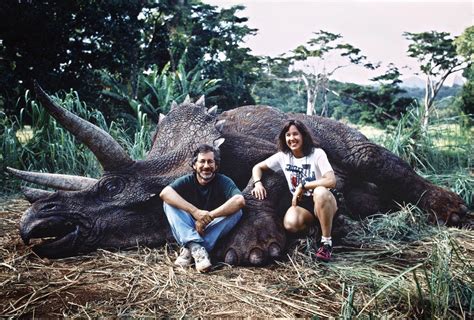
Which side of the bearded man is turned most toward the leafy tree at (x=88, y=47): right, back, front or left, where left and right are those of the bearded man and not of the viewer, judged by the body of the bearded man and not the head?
back

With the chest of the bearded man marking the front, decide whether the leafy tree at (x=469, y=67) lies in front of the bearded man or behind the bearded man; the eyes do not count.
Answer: behind

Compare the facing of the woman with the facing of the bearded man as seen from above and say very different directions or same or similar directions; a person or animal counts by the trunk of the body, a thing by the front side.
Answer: same or similar directions

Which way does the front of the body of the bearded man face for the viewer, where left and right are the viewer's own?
facing the viewer

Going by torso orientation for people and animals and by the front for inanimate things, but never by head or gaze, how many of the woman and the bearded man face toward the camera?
2

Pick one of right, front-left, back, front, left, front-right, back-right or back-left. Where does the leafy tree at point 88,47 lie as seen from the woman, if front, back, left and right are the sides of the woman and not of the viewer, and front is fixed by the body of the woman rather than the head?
back-right

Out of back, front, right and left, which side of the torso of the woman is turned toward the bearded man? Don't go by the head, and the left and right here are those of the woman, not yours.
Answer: right

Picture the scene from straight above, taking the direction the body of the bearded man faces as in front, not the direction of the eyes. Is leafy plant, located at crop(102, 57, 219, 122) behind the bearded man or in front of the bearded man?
behind

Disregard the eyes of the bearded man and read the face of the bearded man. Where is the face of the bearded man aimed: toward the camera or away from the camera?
toward the camera

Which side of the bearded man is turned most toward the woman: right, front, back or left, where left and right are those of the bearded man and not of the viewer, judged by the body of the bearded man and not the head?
left
